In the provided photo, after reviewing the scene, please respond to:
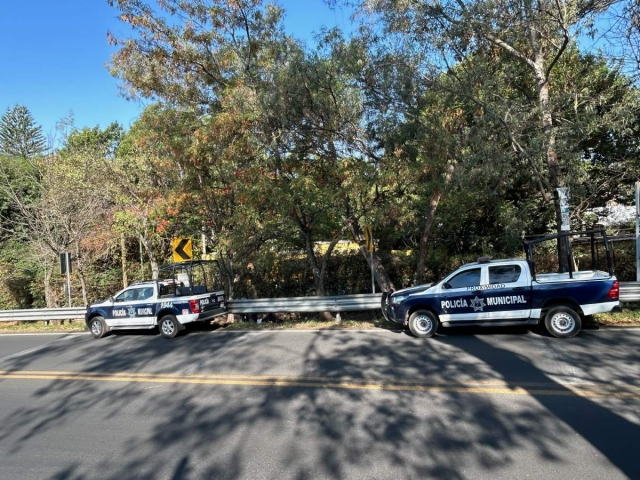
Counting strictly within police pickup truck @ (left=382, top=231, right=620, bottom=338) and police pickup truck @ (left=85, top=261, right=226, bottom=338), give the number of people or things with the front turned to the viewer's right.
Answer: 0

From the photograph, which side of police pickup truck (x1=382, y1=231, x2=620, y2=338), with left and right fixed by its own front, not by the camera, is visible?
left

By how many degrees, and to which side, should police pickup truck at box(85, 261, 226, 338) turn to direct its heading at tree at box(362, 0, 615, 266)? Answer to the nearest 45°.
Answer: approximately 180°

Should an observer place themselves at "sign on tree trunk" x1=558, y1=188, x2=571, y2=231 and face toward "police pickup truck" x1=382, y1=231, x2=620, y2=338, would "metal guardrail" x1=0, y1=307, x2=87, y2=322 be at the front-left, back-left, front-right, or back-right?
front-right

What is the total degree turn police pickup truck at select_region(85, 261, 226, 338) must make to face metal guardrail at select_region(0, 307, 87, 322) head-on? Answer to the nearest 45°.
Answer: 0° — it already faces it

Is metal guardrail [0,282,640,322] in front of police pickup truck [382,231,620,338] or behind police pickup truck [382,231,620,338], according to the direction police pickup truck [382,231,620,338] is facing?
in front

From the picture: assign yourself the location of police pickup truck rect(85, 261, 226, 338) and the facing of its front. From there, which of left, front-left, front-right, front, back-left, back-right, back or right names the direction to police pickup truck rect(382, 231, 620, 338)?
back

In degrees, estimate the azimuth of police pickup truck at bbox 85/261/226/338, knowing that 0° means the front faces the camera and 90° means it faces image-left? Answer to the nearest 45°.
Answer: approximately 135°

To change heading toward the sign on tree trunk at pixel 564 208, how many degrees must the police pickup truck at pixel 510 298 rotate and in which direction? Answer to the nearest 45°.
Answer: approximately 135° to its right

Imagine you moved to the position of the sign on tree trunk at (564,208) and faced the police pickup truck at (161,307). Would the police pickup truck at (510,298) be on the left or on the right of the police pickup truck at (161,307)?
left

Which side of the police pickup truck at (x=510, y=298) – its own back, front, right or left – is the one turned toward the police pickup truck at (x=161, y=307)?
front

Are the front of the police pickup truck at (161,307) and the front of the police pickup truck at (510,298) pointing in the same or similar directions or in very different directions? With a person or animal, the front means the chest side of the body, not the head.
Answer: same or similar directions
